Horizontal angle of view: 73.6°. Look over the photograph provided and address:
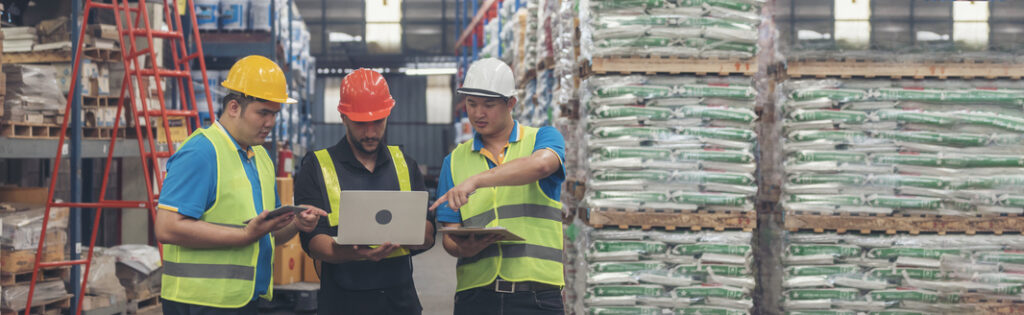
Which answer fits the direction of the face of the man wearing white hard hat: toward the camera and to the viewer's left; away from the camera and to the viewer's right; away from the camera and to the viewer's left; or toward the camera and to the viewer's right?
toward the camera and to the viewer's left

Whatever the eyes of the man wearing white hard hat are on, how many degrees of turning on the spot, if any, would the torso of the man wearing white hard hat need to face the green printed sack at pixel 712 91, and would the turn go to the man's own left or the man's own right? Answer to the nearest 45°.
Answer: approximately 180°

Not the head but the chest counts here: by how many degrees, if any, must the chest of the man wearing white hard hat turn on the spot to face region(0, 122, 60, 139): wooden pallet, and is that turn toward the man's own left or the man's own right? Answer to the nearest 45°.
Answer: approximately 90° to the man's own right

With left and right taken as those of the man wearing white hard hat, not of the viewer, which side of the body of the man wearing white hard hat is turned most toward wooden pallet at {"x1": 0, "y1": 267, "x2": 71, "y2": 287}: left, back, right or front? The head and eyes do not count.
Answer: right

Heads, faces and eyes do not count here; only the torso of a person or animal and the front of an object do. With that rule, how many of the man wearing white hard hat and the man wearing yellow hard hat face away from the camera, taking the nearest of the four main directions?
0

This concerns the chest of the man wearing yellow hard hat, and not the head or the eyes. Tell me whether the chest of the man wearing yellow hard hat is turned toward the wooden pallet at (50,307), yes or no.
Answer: no

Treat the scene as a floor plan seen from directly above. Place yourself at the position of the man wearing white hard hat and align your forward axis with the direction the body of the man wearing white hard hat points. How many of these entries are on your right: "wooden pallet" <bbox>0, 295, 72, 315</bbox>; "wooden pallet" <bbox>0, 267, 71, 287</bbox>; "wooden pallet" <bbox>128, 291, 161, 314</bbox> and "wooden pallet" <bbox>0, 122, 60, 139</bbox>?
4

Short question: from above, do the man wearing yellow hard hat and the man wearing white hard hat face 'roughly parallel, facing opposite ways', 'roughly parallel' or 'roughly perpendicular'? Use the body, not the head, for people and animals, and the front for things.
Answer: roughly perpendicular

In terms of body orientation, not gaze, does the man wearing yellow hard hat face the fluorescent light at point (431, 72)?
no

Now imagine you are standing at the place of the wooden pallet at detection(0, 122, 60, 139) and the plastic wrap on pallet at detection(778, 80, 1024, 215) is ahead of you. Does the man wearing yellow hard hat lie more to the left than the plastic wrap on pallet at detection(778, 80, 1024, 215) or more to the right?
right

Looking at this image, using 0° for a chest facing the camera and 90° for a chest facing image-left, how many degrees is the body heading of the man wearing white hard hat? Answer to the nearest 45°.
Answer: approximately 45°

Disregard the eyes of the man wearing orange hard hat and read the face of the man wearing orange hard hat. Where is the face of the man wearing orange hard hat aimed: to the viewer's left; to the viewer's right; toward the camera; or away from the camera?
toward the camera
